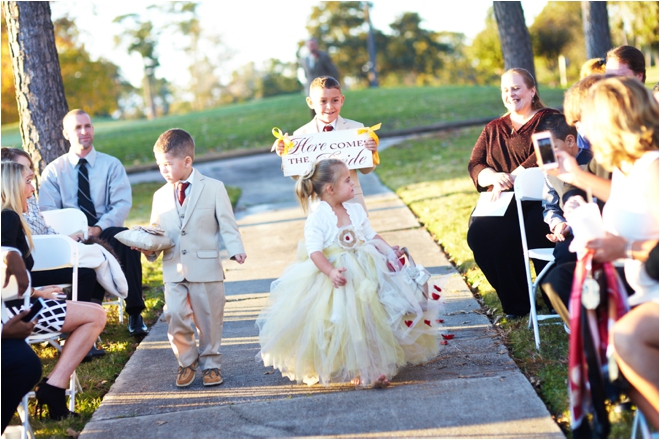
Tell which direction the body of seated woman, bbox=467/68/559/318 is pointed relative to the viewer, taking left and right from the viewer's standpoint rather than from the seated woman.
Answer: facing the viewer and to the left of the viewer

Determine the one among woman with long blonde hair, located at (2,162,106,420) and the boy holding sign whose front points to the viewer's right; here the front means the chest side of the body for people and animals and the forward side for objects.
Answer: the woman with long blonde hair

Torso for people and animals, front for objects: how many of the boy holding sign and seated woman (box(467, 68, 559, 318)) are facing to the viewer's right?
0

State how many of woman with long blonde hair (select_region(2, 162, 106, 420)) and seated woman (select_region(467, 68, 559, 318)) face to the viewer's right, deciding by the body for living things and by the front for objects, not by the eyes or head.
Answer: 1

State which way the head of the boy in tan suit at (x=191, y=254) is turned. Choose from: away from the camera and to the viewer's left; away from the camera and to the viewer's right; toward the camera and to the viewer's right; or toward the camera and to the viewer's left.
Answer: toward the camera and to the viewer's left

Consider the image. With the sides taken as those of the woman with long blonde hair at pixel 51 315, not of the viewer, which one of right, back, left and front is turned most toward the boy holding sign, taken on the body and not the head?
left

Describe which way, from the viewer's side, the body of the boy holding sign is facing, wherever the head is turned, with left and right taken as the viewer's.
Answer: facing the viewer

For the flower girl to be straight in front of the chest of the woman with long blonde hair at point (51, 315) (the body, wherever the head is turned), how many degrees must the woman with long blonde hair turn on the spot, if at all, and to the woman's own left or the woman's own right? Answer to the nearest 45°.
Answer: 0° — they already face them

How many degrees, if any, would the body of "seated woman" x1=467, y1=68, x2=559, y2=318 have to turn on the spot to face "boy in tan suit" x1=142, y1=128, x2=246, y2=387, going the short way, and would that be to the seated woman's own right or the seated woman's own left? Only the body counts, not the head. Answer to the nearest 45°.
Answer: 0° — they already face them

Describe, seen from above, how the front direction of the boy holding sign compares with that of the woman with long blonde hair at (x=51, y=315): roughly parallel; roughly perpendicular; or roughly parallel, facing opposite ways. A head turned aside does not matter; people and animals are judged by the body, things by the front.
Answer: roughly perpendicular

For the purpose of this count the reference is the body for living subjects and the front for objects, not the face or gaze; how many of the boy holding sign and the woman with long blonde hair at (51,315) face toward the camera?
1

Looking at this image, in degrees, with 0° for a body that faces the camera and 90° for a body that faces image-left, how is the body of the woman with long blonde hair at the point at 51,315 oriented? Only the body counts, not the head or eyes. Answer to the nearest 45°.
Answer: approximately 270°

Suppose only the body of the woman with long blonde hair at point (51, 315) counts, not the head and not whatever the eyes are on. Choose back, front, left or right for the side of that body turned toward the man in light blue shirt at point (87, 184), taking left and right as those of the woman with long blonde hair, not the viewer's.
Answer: left

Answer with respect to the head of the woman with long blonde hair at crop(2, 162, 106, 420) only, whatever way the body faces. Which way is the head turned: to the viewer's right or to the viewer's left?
to the viewer's right

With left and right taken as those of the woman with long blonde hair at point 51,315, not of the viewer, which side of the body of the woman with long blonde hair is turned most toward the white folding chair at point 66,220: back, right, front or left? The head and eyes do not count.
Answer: left

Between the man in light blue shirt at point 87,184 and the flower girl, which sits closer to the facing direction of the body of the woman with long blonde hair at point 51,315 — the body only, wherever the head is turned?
the flower girl
